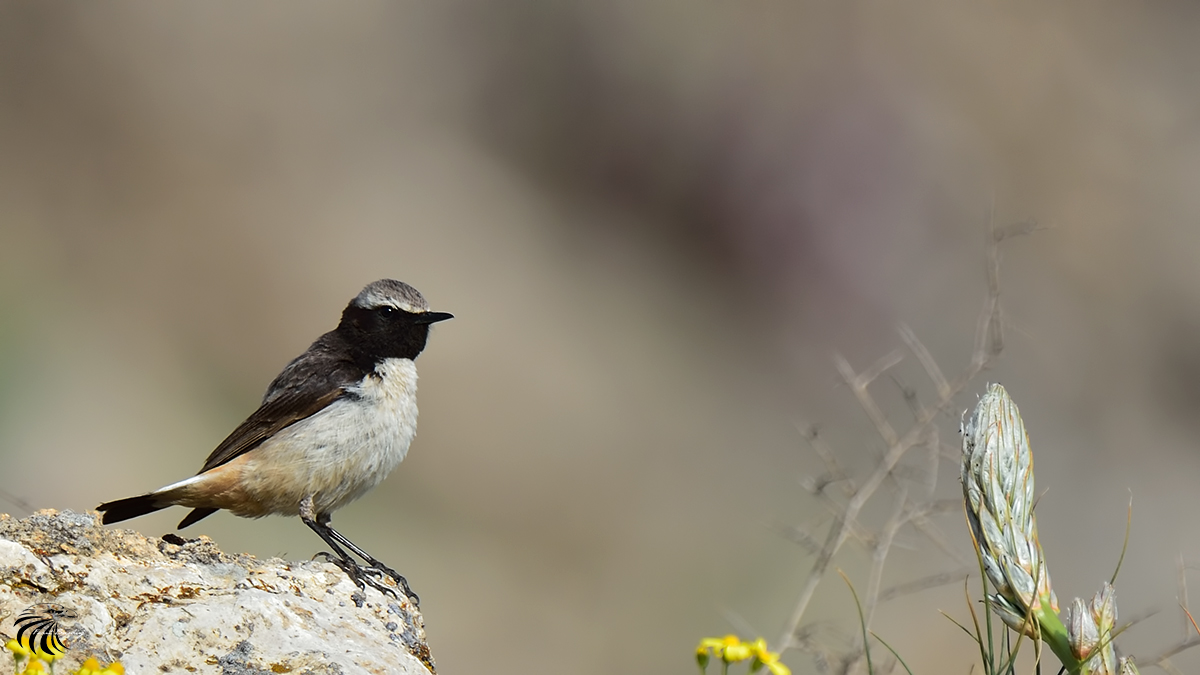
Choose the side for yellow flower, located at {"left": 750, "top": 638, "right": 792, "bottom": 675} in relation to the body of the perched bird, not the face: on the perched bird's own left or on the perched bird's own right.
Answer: on the perched bird's own right

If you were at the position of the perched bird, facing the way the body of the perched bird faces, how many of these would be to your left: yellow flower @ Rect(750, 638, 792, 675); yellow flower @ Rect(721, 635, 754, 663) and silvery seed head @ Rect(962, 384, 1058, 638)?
0

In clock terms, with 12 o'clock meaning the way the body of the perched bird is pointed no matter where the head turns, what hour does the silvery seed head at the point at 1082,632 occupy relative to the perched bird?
The silvery seed head is roughly at 12 o'clock from the perched bird.

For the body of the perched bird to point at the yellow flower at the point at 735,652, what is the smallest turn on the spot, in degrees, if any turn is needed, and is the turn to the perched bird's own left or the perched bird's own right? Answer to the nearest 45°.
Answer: approximately 90° to the perched bird's own right

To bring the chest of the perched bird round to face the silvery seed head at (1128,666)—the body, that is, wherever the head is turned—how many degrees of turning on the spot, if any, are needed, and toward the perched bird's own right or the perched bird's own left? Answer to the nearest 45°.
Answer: approximately 45° to the perched bird's own right

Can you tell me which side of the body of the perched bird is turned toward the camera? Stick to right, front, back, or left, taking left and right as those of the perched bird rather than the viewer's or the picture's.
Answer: right
